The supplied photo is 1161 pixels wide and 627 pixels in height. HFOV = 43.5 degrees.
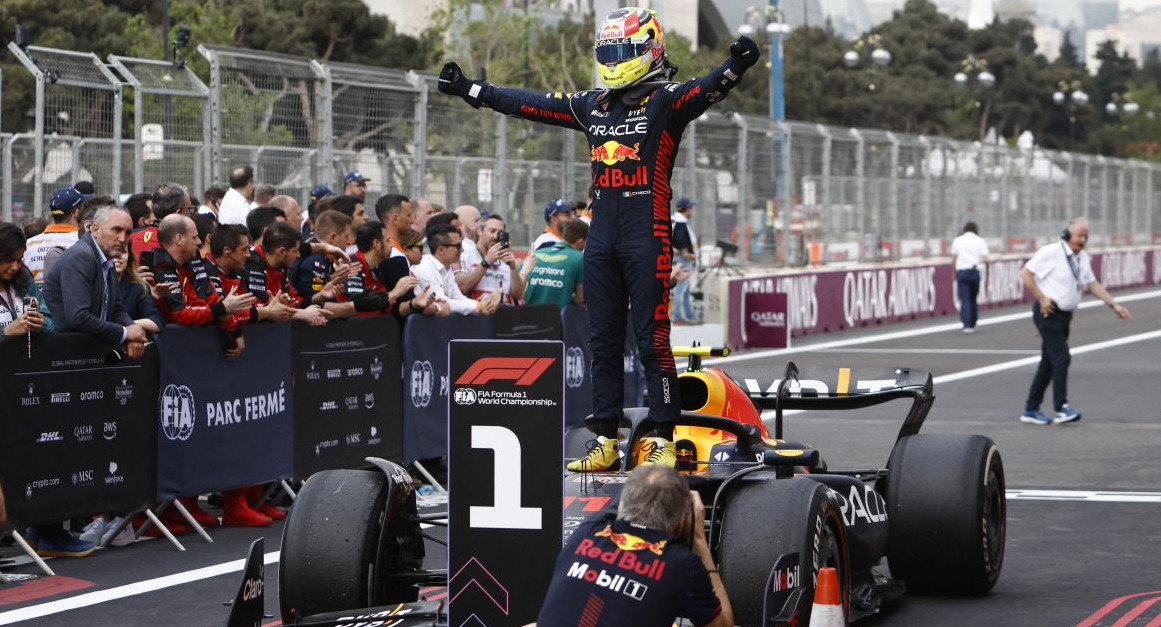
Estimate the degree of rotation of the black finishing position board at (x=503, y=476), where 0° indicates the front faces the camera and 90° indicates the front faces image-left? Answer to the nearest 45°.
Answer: approximately 0°

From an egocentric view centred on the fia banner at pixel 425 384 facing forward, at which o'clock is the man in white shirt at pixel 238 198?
The man in white shirt is roughly at 6 o'clock from the fia banner.

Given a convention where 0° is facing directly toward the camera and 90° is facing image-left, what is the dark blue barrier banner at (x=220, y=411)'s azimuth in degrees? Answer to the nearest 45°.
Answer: approximately 315°

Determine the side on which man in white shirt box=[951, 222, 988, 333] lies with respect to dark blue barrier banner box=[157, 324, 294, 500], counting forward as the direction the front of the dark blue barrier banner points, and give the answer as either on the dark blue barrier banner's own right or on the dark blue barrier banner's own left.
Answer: on the dark blue barrier banner's own left

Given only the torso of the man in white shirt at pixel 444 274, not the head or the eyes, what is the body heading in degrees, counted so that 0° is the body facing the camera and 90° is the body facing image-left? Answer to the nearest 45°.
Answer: approximately 315°

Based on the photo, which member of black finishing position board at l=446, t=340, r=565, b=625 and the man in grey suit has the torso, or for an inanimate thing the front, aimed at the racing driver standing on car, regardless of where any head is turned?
the man in grey suit

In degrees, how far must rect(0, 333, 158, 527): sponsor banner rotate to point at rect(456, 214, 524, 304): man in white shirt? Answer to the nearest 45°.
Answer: approximately 90° to its left
